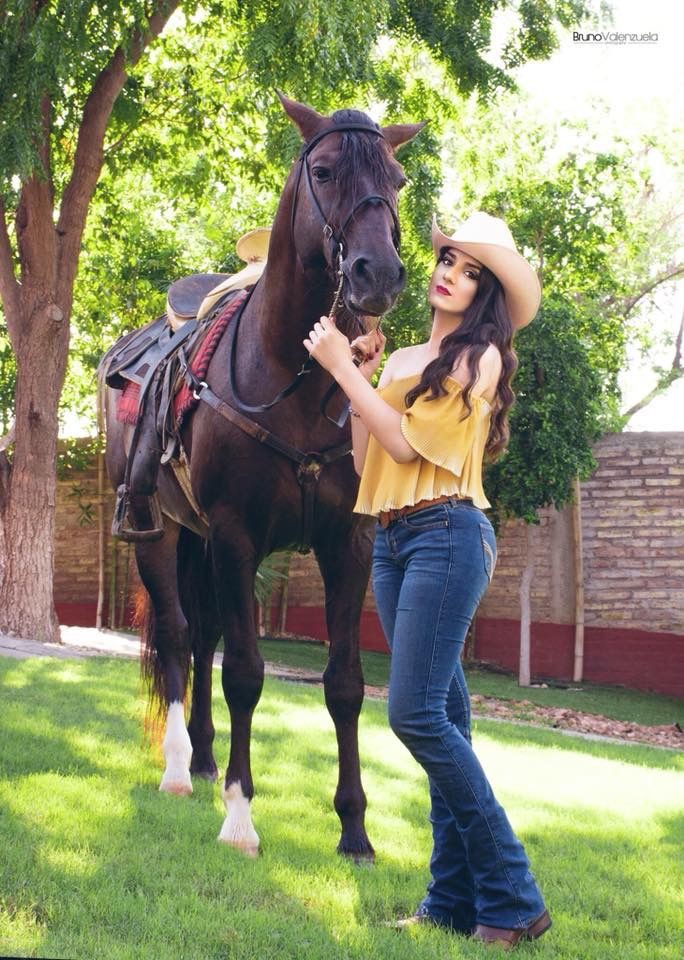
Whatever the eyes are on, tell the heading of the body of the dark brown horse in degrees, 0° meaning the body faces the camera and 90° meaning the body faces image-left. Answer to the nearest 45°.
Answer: approximately 315°
